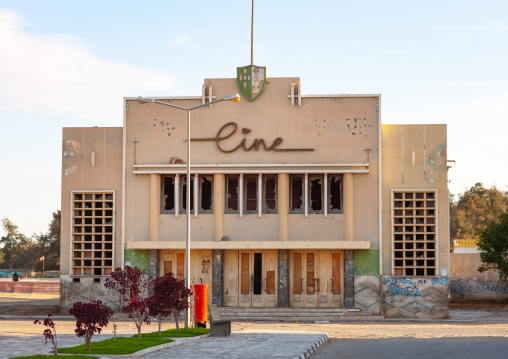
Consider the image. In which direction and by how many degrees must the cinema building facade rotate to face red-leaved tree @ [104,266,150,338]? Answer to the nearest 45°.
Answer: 0° — it already faces it

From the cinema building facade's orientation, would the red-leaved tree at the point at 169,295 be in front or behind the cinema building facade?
in front

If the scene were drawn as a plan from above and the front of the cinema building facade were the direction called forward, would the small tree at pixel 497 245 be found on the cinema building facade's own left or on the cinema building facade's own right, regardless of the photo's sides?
on the cinema building facade's own left

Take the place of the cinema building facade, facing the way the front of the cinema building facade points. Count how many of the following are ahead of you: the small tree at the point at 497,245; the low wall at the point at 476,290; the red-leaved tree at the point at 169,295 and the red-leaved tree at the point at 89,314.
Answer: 2

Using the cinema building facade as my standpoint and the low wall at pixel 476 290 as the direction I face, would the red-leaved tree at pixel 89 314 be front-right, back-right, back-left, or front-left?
back-right

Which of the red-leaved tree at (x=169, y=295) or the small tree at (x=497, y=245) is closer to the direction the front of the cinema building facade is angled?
the red-leaved tree

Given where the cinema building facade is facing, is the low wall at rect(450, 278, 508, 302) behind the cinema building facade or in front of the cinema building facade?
behind

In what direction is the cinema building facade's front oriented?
toward the camera

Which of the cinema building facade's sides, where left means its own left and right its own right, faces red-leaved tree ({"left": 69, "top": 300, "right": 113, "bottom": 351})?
front
